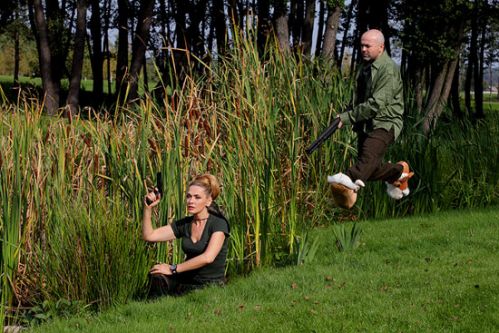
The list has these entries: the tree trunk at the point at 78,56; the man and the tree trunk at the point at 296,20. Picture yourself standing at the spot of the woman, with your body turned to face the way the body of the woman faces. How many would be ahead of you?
0

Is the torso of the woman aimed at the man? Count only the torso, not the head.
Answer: no

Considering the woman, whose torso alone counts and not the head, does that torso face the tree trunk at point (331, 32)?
no

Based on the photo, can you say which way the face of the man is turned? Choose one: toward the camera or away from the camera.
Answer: toward the camera

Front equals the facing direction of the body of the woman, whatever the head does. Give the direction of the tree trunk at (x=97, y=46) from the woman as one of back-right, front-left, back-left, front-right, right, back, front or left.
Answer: back-right

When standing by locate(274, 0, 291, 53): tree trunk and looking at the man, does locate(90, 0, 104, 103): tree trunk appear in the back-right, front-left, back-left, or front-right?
back-right

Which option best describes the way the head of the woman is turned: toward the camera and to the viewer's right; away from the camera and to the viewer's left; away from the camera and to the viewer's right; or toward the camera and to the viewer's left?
toward the camera and to the viewer's left

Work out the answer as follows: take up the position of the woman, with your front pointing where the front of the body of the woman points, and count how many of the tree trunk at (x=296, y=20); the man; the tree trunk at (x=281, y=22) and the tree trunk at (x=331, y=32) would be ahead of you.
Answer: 0

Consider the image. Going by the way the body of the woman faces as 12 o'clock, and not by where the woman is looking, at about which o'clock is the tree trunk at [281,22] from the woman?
The tree trunk is roughly at 5 o'clock from the woman.

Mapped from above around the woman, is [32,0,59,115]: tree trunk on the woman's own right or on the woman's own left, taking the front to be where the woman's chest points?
on the woman's own right

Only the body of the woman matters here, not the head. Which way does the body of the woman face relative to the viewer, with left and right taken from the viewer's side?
facing the viewer and to the left of the viewer

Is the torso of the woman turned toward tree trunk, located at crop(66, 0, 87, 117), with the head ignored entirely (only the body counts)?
no
